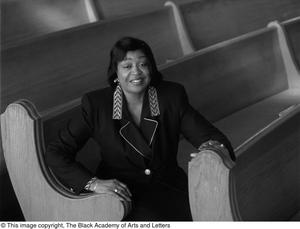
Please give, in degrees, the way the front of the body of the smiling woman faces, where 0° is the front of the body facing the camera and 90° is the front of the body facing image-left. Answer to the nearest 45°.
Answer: approximately 0°
